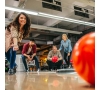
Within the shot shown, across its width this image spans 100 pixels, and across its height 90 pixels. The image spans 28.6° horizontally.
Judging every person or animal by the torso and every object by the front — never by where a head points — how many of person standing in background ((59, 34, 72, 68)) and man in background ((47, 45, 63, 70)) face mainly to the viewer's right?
0

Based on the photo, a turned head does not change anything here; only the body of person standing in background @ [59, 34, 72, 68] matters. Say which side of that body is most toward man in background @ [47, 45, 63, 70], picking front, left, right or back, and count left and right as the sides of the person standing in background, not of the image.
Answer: right

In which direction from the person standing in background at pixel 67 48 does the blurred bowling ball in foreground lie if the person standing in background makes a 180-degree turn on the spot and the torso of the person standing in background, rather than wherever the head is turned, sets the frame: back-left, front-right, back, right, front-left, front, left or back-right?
back-right

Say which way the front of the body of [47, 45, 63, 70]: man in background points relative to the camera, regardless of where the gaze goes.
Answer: toward the camera

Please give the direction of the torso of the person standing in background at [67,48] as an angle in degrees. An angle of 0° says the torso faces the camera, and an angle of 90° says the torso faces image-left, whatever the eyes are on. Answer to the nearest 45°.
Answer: approximately 45°

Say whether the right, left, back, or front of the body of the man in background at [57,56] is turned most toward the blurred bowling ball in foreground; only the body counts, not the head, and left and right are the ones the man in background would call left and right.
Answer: front
